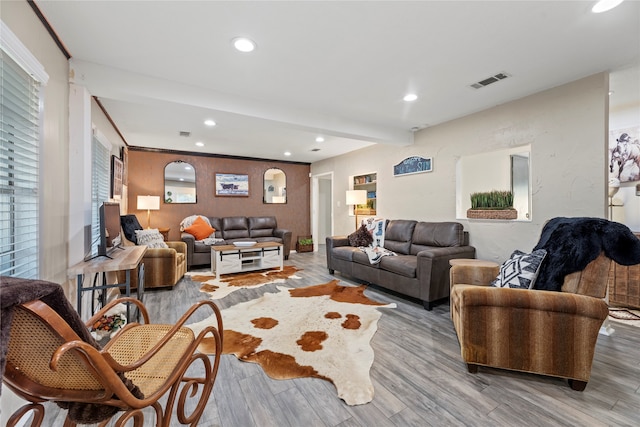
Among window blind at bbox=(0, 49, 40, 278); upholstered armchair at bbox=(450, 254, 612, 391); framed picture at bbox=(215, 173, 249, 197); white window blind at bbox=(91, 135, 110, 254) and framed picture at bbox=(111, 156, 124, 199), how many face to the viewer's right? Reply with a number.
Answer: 3

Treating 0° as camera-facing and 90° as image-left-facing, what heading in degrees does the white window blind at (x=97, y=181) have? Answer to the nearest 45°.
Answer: approximately 270°

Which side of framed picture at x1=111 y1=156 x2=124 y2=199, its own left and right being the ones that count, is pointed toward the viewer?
right

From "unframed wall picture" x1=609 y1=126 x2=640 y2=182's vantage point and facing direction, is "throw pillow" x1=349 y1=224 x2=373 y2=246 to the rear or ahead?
ahead

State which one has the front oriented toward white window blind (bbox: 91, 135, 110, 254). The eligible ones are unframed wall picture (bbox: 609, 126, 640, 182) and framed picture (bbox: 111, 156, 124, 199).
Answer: unframed wall picture (bbox: 609, 126, 640, 182)

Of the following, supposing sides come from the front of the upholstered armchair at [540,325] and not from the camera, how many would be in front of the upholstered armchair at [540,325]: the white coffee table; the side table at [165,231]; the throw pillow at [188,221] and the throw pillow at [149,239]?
4

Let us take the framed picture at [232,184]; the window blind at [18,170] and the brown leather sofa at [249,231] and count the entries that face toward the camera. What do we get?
2

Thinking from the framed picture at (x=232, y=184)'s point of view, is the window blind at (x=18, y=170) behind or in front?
in front

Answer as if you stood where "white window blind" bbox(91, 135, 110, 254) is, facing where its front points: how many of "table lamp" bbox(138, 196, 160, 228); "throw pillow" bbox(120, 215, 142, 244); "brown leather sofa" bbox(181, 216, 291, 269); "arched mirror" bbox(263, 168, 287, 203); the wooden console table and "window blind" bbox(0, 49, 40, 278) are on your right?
2

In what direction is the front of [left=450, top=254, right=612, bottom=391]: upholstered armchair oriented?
to the viewer's left

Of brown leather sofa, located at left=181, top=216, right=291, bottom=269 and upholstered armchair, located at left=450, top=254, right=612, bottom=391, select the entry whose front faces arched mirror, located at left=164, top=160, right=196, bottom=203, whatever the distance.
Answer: the upholstered armchair

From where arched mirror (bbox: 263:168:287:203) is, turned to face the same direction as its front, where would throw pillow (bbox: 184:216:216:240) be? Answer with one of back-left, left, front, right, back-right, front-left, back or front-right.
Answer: front-right
